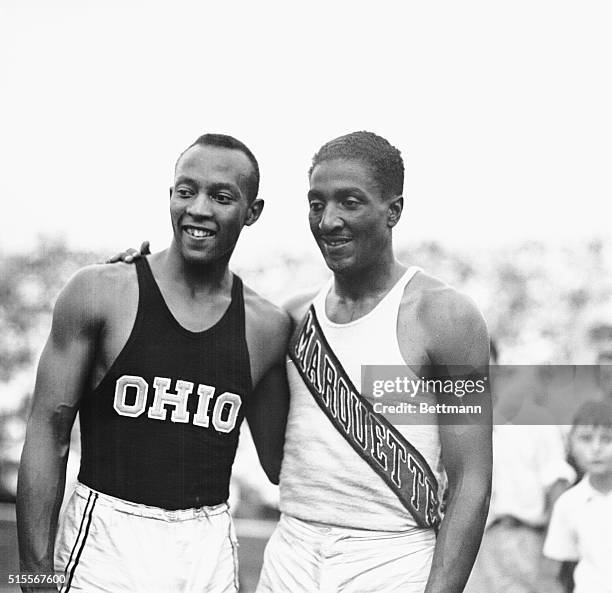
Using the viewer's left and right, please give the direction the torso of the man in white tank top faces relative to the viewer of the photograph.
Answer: facing the viewer and to the left of the viewer

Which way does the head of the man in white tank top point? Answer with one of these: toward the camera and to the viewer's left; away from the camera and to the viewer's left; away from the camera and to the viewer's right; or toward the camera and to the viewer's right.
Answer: toward the camera and to the viewer's left

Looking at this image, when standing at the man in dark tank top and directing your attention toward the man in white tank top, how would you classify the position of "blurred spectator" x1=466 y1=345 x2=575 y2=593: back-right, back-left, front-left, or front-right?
front-left

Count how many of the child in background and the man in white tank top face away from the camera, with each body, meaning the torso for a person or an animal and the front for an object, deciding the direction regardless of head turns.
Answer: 0

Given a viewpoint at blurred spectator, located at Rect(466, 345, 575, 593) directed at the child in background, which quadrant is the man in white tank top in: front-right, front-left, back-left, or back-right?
back-right

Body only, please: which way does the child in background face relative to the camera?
toward the camera

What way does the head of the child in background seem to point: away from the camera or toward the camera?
toward the camera
